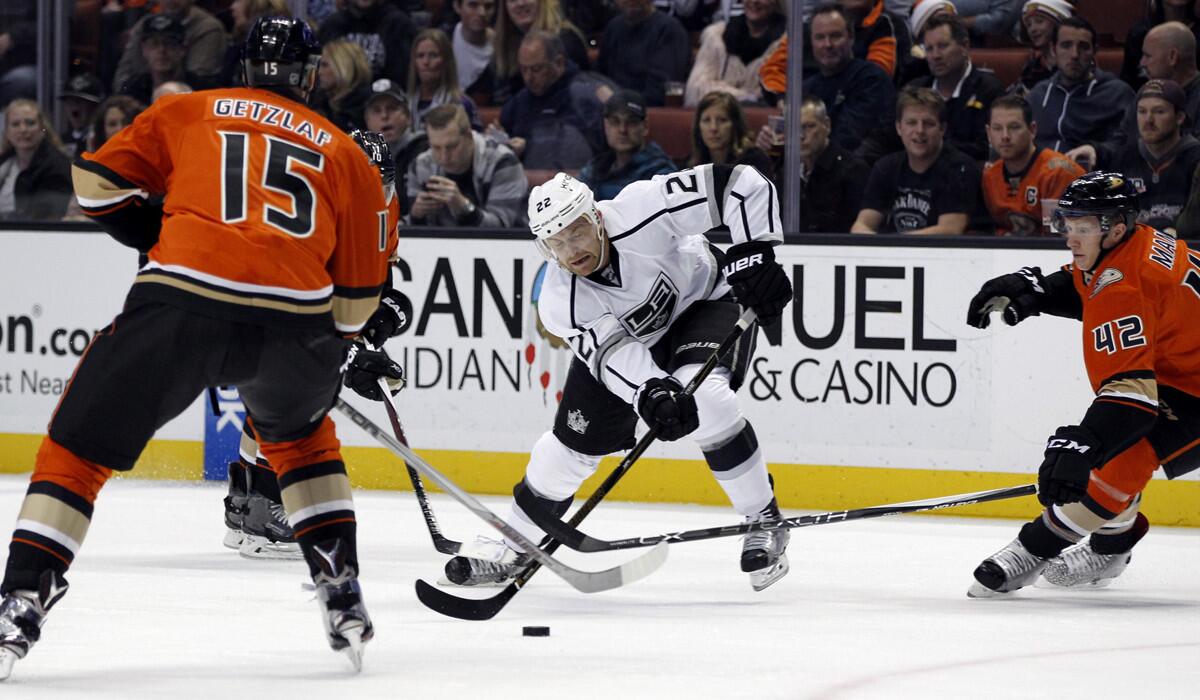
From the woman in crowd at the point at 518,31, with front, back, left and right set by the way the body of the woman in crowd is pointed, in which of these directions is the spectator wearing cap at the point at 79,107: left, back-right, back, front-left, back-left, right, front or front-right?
right

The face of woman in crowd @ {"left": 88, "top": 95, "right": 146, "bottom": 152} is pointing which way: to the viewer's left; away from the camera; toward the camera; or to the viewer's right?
toward the camera

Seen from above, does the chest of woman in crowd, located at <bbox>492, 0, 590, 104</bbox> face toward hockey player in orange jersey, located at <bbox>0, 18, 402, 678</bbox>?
yes

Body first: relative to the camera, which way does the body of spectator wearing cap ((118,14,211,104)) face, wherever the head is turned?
toward the camera

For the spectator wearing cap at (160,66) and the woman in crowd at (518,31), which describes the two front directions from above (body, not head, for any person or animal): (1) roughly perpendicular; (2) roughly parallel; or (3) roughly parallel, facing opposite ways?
roughly parallel

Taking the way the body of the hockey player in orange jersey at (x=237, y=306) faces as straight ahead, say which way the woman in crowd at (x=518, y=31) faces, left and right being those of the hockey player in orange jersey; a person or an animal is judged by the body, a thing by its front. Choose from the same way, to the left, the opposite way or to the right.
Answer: the opposite way

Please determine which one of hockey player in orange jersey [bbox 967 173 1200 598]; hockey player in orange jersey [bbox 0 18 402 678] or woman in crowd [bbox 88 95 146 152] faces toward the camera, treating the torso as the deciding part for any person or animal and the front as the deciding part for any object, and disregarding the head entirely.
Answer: the woman in crowd

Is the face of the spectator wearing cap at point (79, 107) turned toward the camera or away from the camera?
toward the camera

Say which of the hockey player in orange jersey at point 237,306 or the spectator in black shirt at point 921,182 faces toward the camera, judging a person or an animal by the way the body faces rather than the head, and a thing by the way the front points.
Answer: the spectator in black shirt

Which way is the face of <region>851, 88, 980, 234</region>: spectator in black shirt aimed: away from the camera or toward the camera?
toward the camera

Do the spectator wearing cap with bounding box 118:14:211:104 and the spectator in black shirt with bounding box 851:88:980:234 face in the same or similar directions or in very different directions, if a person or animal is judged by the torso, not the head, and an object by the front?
same or similar directions

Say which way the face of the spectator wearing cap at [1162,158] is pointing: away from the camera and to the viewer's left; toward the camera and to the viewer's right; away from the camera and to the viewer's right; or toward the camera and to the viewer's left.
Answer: toward the camera and to the viewer's left

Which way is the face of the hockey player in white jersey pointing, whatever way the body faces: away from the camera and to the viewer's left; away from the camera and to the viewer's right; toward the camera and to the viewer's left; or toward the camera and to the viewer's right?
toward the camera and to the viewer's left

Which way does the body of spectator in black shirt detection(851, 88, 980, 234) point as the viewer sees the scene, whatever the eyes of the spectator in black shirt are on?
toward the camera

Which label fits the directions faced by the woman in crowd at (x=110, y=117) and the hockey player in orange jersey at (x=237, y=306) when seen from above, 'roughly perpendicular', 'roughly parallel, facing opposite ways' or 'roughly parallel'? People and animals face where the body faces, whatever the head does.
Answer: roughly parallel, facing opposite ways

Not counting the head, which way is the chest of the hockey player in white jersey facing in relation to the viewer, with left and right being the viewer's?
facing the viewer and to the left of the viewer

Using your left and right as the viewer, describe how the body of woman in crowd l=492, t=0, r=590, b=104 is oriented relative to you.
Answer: facing the viewer

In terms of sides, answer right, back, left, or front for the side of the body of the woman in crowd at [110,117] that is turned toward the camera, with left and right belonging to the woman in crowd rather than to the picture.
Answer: front

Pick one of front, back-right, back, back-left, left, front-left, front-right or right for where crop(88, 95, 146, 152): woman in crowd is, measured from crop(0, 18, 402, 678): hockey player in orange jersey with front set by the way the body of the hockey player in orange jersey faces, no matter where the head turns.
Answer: front

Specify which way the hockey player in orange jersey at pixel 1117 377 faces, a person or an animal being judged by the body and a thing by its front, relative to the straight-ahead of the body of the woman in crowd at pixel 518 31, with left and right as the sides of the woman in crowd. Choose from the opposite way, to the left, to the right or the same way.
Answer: to the right
